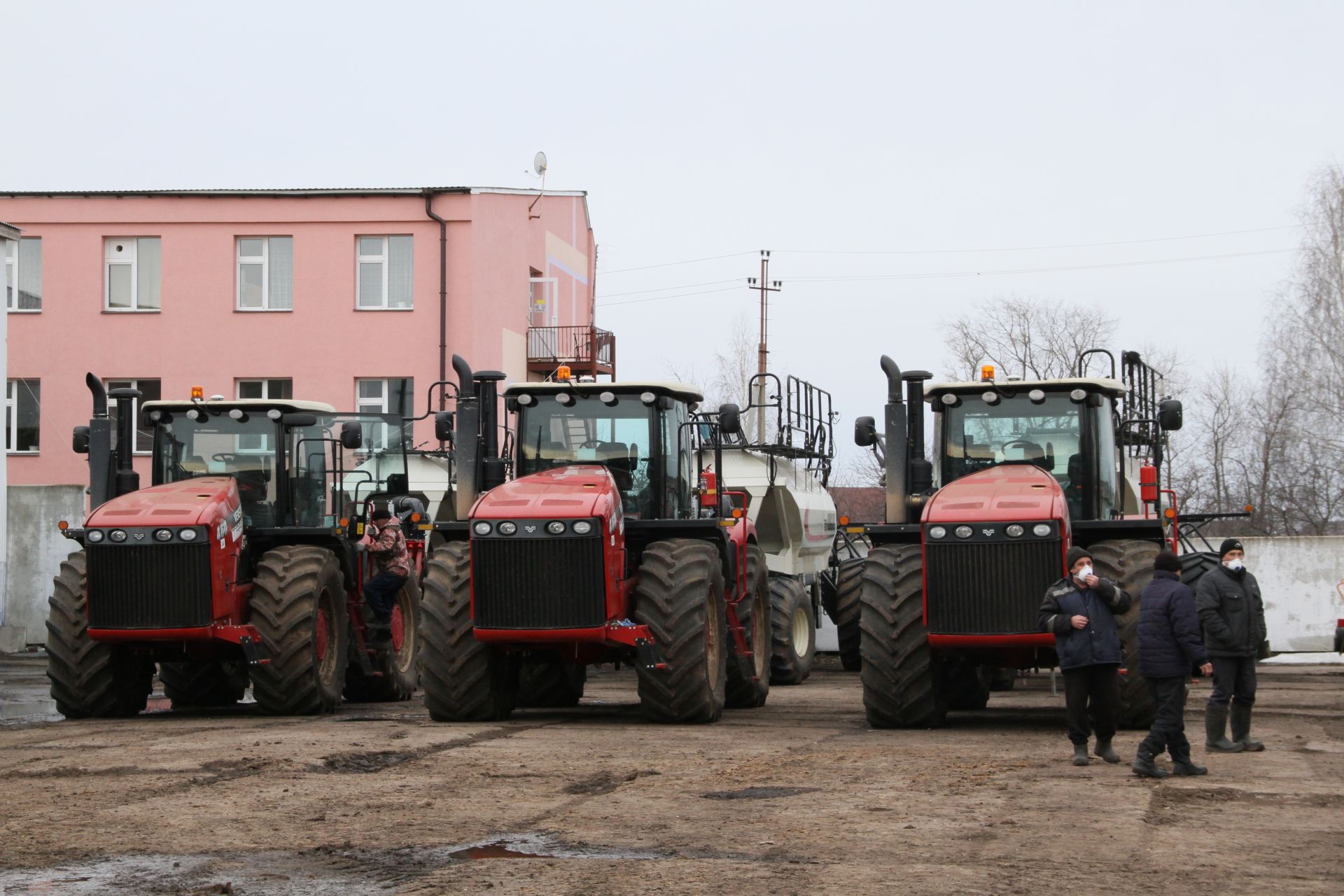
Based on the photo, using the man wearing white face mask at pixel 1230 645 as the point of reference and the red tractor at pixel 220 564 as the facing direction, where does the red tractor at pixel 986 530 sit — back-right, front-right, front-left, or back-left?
front-right

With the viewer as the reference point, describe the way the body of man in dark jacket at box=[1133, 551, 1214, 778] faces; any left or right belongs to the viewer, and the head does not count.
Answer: facing away from the viewer and to the right of the viewer

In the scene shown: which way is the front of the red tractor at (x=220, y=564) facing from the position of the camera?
facing the viewer and to the left of the viewer

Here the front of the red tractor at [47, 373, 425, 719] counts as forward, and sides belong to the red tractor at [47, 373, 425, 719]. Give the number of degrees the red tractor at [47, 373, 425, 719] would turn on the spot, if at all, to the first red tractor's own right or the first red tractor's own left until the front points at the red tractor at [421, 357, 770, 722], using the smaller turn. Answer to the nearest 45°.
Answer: approximately 90° to the first red tractor's own left

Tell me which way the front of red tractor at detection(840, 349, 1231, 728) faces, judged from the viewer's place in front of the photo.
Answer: facing the viewer

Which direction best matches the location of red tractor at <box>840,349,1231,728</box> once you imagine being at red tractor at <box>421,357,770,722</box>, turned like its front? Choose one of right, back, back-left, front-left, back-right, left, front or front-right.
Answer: left

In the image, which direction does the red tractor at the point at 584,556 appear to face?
toward the camera

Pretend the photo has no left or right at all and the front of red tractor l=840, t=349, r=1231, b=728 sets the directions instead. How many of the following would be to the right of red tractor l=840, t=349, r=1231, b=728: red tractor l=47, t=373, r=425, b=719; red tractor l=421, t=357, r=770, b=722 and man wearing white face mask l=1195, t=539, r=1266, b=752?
2

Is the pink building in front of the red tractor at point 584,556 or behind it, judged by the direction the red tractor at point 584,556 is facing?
behind

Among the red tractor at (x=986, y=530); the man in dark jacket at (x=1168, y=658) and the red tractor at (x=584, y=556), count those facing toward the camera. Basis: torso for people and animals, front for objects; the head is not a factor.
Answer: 2

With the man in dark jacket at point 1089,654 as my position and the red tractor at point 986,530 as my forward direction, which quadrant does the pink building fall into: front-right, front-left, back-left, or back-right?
front-left

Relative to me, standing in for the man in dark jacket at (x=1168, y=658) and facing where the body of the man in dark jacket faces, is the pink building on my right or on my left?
on my left

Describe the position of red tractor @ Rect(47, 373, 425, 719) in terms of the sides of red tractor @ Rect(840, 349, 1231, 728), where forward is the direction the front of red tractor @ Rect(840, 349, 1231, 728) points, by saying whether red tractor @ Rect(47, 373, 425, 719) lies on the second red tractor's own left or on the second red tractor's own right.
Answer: on the second red tractor's own right

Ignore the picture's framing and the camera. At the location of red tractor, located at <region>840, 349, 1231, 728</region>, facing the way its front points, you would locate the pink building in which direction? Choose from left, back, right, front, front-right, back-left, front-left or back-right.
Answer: back-right
